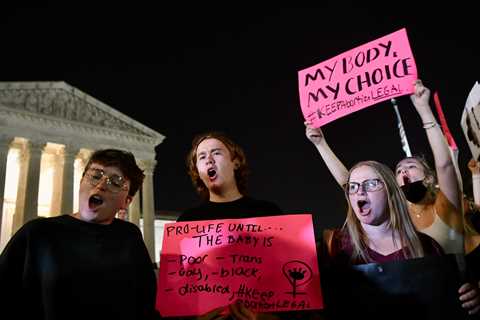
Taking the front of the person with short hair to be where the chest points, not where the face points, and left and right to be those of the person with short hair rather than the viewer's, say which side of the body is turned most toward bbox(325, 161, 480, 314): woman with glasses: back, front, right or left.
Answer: left

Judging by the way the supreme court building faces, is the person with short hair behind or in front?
in front

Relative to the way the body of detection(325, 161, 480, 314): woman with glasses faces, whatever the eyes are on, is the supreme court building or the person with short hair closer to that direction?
the person with short hair

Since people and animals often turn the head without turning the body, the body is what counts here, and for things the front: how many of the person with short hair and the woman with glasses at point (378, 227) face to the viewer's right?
0

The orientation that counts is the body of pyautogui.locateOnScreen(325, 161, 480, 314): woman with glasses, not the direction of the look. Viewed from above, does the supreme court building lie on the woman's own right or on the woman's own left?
on the woman's own right

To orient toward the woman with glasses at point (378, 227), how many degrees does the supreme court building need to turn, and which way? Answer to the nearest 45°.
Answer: approximately 45° to its right

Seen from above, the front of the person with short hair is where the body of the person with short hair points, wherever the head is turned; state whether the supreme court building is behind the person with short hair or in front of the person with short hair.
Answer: behind

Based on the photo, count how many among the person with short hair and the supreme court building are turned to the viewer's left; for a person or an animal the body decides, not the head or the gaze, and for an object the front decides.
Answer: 0

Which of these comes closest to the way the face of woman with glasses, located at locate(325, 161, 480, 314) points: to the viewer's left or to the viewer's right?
to the viewer's left

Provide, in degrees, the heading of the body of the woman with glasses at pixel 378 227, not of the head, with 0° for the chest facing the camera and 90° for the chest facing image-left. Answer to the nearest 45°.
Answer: approximately 45°

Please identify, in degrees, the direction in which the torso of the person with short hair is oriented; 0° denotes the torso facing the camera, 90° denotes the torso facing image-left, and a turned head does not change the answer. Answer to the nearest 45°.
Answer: approximately 0°
